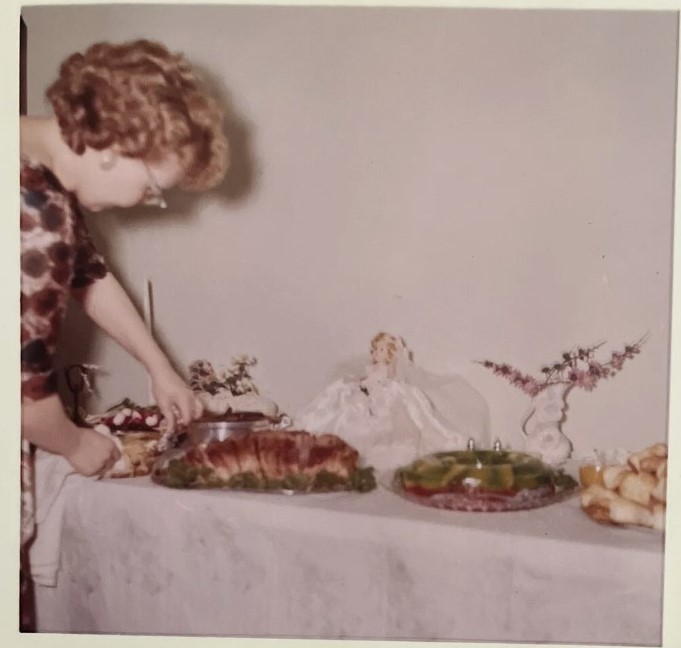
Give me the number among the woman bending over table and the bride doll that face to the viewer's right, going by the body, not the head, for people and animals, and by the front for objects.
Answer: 1

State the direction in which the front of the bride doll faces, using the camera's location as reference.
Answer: facing the viewer and to the left of the viewer

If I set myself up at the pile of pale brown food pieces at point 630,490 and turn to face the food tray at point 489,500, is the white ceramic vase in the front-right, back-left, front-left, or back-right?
front-right

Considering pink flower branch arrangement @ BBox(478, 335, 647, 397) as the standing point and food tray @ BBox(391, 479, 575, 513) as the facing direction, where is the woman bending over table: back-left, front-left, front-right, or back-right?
front-right

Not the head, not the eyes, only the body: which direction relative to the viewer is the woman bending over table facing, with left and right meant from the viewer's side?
facing to the right of the viewer

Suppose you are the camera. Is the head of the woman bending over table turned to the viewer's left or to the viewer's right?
to the viewer's right

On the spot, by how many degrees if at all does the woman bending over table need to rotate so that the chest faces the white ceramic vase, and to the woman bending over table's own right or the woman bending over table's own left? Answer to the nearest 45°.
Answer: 0° — they already face it
